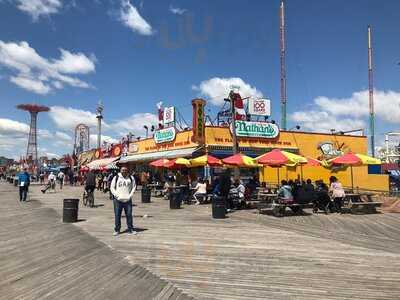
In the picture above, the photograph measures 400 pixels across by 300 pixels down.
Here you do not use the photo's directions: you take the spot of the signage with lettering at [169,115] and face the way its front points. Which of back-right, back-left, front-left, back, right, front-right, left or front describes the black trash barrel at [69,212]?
front-left

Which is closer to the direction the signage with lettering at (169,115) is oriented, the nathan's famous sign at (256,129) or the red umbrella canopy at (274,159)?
the red umbrella canopy

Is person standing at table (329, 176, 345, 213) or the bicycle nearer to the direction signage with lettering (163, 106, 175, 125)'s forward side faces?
the bicycle

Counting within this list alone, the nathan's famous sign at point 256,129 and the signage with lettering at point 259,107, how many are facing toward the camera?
2

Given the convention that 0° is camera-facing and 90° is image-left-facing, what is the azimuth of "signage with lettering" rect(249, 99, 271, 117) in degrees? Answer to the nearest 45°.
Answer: approximately 0°

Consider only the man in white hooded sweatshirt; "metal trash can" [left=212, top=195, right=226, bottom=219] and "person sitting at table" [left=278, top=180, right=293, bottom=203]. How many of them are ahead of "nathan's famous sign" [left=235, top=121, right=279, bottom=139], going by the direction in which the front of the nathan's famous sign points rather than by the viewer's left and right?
3

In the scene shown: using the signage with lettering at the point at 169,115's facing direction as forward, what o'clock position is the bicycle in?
The bicycle is roughly at 11 o'clock from the signage with lettering.

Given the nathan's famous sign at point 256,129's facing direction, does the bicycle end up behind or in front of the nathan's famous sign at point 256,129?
in front
